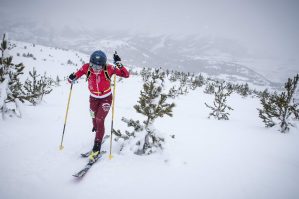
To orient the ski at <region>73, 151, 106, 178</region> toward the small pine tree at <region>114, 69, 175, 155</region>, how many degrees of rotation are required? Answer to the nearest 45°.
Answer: approximately 180°

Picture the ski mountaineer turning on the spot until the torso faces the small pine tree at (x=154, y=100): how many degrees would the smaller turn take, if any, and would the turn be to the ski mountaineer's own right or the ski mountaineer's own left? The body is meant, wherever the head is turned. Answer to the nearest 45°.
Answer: approximately 90° to the ski mountaineer's own left

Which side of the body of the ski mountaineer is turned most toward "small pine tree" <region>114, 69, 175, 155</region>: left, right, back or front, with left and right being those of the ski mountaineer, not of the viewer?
left

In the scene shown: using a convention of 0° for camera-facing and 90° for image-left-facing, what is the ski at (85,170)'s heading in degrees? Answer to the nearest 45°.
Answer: approximately 45°

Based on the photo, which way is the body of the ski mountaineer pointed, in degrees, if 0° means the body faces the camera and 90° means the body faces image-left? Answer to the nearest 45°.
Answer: approximately 0°
